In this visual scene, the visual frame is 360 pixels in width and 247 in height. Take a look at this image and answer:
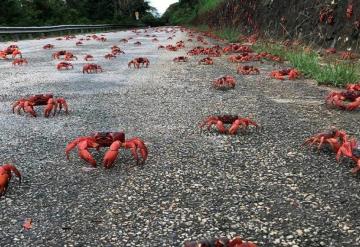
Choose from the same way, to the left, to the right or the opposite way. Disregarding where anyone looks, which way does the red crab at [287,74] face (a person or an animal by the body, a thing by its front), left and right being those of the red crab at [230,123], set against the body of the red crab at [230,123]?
the same way

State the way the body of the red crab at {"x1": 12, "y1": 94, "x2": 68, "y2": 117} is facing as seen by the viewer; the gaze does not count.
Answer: toward the camera

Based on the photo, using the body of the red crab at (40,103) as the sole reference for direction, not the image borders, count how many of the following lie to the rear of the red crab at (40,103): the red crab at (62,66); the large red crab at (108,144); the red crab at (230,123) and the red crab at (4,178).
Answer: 1

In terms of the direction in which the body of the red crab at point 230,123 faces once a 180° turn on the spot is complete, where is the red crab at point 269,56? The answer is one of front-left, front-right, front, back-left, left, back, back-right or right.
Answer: front

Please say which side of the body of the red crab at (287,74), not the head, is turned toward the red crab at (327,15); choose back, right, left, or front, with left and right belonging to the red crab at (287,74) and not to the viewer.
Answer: back

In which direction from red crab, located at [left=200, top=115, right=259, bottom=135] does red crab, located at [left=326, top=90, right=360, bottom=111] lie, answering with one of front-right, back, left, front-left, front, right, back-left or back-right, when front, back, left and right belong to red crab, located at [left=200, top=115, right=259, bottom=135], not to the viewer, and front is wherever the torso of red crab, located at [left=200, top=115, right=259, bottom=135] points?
back-left

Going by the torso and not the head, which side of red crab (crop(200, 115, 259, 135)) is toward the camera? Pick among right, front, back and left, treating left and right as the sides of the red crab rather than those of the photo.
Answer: front

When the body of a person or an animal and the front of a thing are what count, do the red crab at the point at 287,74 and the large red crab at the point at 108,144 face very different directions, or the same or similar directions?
same or similar directions

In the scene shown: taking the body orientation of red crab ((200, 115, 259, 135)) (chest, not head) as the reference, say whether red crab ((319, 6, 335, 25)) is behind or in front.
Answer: behind

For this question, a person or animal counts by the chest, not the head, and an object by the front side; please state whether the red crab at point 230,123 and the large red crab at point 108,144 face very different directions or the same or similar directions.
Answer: same or similar directions

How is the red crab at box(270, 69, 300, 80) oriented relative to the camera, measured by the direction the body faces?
toward the camera

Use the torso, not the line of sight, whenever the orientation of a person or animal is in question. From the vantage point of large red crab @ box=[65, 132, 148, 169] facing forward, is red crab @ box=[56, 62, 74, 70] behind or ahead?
behind

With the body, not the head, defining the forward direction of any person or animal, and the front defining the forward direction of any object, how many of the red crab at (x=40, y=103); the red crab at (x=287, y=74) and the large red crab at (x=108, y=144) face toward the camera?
3
